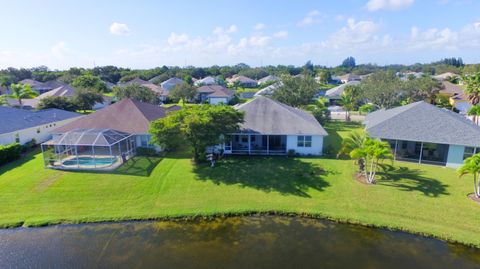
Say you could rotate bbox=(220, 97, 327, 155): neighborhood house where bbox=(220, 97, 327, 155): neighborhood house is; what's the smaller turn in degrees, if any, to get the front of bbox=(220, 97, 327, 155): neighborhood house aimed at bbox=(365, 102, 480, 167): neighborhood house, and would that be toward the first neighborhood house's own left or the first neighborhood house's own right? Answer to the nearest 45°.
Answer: approximately 90° to the first neighborhood house's own right

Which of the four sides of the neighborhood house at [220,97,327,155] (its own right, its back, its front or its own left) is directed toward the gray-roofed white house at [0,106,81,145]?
left

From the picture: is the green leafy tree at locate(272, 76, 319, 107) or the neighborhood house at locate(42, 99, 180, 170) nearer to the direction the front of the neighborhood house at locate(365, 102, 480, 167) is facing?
the green leafy tree

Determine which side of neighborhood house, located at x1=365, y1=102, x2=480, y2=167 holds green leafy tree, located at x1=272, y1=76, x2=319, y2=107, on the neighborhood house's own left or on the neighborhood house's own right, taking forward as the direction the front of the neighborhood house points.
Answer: on the neighborhood house's own left

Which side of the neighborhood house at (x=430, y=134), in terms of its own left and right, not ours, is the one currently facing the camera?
back

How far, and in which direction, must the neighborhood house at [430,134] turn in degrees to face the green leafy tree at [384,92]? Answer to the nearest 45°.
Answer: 0° — it already faces it

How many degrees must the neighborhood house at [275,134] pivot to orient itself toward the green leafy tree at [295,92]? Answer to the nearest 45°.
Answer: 0° — it already faces it

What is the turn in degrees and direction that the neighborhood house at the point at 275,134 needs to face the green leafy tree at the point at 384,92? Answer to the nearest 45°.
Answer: approximately 45° to its right

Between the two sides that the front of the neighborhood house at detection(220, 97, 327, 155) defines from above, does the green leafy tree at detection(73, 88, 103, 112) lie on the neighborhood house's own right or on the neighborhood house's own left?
on the neighborhood house's own left

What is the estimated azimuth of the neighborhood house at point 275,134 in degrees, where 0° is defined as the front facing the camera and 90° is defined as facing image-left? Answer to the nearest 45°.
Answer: approximately 180°

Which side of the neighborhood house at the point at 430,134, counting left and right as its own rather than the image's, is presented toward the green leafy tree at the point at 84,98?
left
